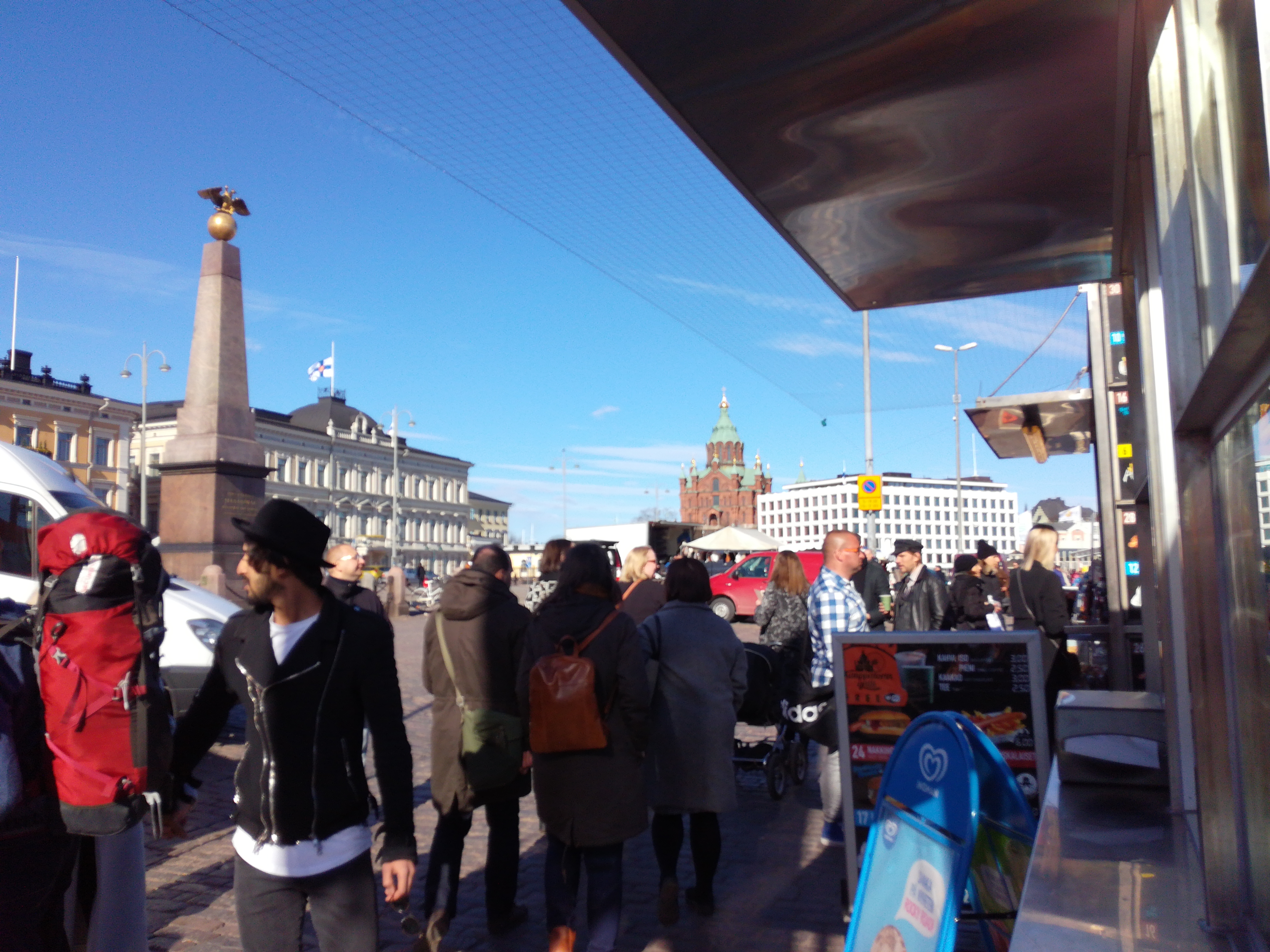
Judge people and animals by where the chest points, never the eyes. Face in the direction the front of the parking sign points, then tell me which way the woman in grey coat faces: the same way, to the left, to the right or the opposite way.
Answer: the opposite way

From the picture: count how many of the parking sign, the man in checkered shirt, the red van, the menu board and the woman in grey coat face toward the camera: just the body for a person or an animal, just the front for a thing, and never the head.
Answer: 2

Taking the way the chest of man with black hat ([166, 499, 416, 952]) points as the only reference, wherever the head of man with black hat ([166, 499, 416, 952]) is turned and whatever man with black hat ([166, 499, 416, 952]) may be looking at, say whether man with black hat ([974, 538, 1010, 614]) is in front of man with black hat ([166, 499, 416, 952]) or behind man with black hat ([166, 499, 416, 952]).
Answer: behind

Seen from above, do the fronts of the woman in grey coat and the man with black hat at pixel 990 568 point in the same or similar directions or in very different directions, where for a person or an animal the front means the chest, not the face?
very different directions

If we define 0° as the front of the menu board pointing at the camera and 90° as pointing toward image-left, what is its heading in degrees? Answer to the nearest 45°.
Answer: approximately 0°

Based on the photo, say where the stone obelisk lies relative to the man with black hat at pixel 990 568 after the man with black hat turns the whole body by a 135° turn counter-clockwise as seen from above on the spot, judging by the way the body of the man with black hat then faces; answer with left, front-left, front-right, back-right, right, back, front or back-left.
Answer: left

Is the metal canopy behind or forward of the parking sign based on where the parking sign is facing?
forward

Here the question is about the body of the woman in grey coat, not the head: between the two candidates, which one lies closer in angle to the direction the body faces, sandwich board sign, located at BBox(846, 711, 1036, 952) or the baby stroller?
the baby stroller

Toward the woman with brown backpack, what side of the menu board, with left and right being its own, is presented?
right

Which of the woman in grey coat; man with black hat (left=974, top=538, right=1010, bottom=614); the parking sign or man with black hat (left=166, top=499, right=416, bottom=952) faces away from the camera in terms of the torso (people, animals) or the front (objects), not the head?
the woman in grey coat

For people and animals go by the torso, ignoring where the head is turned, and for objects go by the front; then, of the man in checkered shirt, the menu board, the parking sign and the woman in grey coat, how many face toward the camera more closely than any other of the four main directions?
2

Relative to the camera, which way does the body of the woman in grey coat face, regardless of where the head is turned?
away from the camera

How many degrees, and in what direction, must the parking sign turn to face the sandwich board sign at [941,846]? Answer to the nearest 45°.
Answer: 0° — it already faces it

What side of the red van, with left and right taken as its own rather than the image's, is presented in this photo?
left

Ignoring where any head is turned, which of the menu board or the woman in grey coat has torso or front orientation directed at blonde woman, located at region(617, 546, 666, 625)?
the woman in grey coat

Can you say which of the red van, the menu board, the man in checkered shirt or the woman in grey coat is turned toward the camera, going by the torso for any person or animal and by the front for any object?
the menu board

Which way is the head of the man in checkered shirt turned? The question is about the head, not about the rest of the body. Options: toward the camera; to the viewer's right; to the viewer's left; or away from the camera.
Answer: to the viewer's right

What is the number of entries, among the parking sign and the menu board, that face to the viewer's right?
0

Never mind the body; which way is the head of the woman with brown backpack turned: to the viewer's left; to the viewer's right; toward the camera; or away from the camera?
away from the camera
